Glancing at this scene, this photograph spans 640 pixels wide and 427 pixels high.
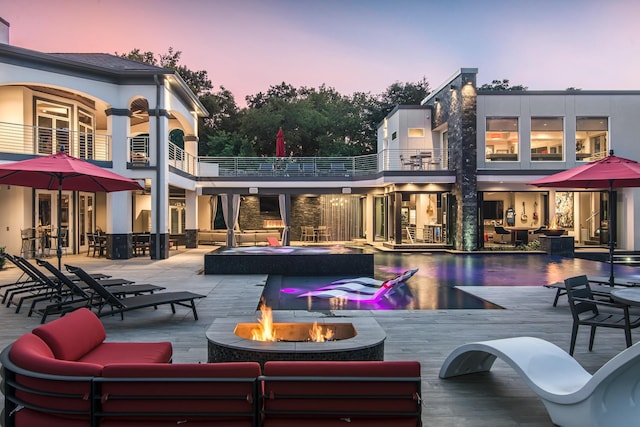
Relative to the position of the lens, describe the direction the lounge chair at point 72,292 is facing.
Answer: facing to the right of the viewer

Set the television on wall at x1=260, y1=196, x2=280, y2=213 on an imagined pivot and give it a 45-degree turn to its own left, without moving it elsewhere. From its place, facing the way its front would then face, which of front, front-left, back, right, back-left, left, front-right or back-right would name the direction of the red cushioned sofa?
front-right

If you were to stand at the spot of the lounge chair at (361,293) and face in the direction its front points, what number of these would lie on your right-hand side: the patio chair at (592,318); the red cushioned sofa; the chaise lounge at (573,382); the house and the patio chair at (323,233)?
2

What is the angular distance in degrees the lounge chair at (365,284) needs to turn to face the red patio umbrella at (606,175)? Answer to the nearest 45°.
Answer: approximately 180°

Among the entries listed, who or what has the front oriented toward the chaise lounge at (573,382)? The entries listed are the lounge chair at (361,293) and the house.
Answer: the house

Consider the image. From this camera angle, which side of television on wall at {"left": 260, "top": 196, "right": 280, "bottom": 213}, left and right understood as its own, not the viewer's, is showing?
front

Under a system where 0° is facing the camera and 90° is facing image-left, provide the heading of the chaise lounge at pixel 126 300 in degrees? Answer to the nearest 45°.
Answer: approximately 270°

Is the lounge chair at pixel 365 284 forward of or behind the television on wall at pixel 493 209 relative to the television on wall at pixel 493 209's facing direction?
forward

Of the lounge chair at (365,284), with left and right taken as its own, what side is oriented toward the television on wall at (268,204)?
right

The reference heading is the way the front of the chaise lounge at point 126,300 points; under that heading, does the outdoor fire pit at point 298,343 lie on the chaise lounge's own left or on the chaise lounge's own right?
on the chaise lounge's own right

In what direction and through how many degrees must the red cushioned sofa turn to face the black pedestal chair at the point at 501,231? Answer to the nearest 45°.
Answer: approximately 45° to its right

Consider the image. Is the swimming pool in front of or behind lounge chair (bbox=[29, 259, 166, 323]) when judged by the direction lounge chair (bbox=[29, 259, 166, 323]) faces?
in front

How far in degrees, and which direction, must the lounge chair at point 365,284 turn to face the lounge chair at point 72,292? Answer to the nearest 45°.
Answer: approximately 45° to its left

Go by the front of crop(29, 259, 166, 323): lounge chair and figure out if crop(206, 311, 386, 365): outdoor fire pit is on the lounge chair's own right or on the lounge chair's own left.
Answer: on the lounge chair's own right

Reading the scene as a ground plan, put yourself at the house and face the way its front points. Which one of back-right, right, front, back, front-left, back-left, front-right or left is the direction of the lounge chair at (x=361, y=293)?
front

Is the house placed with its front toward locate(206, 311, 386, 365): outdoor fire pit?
yes

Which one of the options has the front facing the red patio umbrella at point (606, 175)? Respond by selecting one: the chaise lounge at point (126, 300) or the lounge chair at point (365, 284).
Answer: the chaise lounge
